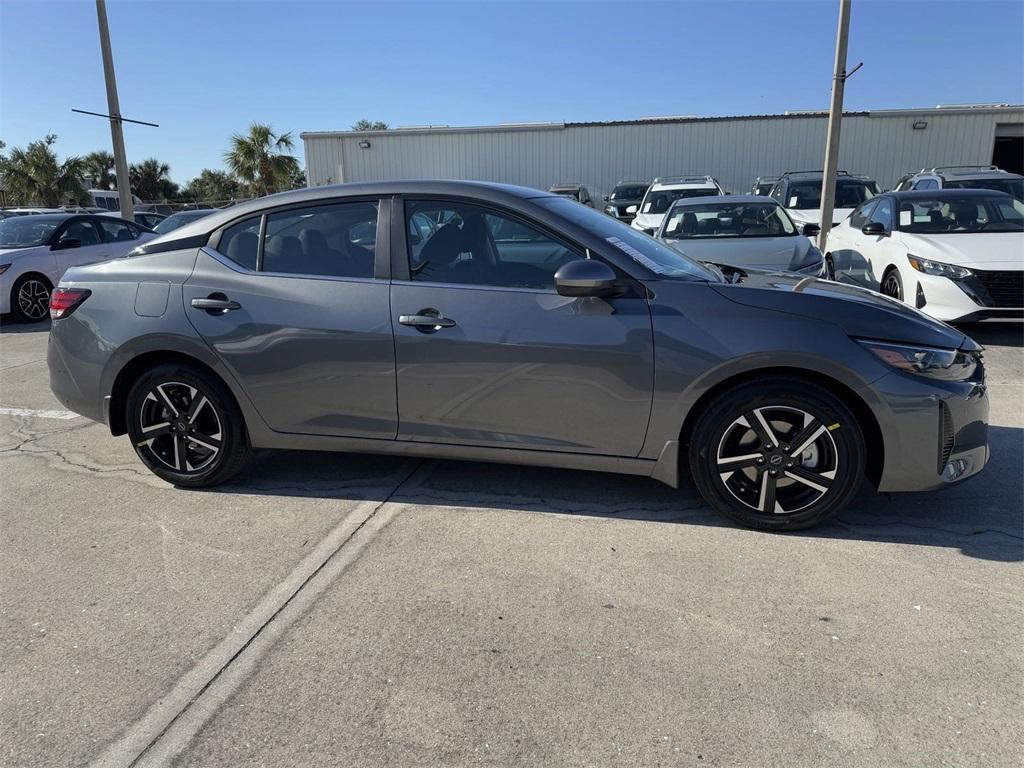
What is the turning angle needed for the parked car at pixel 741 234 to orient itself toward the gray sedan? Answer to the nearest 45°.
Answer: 0° — it already faces it

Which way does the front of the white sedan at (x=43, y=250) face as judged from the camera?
facing the viewer and to the left of the viewer

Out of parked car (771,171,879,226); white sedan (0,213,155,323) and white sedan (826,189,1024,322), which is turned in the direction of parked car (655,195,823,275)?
parked car (771,171,879,226)

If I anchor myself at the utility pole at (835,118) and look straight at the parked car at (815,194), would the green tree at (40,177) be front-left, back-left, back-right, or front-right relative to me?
front-left

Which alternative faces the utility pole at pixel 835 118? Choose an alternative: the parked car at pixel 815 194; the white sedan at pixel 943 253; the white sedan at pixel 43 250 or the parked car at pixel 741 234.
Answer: the parked car at pixel 815 194

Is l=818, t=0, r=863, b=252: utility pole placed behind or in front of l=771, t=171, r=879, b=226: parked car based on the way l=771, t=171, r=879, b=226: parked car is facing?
in front

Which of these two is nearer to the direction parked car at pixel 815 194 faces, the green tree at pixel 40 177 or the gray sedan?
the gray sedan

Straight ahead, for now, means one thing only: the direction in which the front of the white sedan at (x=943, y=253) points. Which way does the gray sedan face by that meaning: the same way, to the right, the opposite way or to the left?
to the left

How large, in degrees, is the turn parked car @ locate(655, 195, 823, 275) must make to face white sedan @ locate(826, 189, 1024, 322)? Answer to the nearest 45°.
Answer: approximately 90° to its left

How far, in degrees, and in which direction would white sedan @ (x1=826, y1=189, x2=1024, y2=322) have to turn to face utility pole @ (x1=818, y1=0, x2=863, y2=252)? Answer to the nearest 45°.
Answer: approximately 135° to its left

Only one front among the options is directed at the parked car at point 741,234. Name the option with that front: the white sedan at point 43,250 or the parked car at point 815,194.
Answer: the parked car at point 815,194

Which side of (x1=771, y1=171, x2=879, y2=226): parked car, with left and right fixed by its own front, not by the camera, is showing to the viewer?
front

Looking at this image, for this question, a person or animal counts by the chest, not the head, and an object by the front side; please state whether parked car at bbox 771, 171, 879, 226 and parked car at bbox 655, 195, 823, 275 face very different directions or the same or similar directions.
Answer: same or similar directions

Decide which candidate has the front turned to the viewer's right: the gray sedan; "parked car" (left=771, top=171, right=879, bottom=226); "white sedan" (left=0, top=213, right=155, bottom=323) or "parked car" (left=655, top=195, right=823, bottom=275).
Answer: the gray sedan

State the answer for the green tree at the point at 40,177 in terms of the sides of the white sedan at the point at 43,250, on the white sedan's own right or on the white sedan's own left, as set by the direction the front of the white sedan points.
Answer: on the white sedan's own right

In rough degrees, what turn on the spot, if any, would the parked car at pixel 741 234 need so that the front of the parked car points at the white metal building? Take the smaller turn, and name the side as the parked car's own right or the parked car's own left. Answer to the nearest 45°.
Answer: approximately 180°

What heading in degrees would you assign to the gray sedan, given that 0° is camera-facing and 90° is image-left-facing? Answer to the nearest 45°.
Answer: approximately 270°
